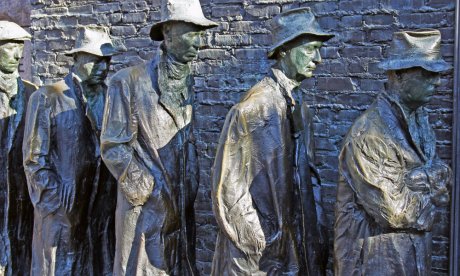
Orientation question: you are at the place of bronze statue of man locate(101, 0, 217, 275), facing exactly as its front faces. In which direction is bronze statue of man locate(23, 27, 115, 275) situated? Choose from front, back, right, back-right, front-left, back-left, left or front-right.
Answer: back

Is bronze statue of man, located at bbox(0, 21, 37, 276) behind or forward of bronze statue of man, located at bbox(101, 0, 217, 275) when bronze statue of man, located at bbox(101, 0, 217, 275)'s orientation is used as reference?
behind

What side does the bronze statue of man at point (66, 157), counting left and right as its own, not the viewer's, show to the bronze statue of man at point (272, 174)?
front

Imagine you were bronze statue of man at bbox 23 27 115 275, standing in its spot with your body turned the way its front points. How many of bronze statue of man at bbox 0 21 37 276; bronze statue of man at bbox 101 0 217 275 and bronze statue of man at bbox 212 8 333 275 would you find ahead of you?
2

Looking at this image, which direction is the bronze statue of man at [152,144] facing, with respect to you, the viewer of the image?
facing the viewer and to the right of the viewer

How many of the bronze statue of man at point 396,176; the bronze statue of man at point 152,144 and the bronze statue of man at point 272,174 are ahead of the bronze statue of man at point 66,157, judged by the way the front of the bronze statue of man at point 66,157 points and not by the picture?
3

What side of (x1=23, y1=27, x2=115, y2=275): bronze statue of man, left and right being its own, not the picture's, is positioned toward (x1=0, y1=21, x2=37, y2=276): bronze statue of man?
back

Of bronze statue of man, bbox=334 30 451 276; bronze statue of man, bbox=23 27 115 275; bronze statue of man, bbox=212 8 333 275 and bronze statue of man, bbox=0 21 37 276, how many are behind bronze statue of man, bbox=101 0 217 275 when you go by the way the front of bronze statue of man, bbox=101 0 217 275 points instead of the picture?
2

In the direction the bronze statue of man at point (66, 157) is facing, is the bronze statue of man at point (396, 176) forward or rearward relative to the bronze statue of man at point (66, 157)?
forward

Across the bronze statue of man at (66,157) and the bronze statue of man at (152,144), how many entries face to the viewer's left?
0
